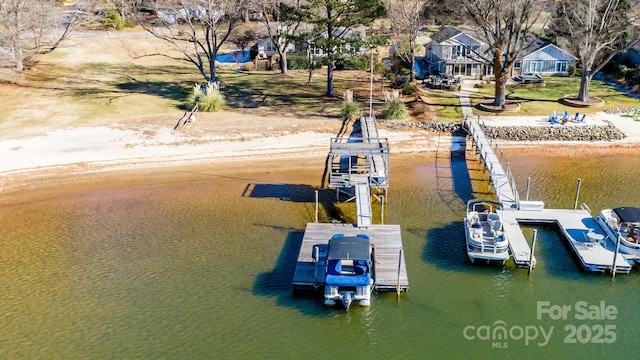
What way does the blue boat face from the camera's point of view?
away from the camera

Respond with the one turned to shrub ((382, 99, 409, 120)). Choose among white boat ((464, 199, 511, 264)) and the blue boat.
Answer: the blue boat

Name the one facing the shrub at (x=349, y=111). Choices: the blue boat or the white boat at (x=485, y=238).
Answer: the blue boat

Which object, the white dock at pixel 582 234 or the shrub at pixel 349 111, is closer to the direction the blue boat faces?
the shrub

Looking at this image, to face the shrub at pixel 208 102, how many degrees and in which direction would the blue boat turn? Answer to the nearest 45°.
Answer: approximately 45° to its left
